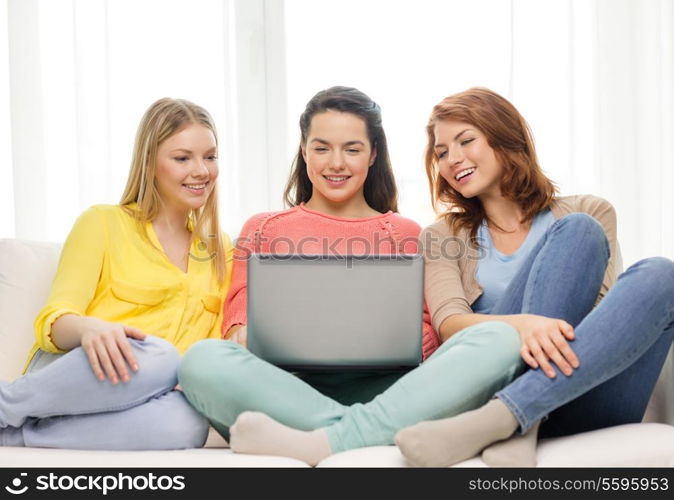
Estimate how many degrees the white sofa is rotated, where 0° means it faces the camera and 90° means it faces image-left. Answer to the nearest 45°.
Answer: approximately 0°

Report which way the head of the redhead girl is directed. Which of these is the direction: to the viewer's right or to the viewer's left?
to the viewer's left
